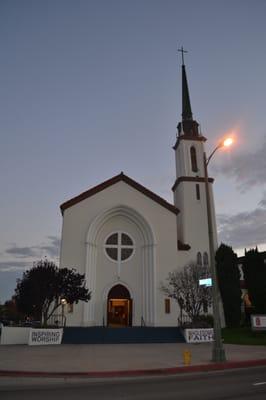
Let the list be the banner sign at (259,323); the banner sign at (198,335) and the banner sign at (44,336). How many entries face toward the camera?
3

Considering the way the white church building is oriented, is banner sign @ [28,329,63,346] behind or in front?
in front

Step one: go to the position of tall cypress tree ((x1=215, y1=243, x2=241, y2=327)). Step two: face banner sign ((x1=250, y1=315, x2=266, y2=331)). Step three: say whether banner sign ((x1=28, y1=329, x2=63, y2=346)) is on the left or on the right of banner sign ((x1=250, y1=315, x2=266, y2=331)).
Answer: right

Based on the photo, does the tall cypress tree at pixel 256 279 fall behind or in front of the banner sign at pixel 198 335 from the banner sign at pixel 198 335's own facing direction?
behind

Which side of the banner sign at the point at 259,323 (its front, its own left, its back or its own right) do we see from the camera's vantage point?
front

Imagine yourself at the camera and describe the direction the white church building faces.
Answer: facing the viewer

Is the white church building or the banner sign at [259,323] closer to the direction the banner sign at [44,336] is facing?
the banner sign

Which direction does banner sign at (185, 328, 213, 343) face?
toward the camera

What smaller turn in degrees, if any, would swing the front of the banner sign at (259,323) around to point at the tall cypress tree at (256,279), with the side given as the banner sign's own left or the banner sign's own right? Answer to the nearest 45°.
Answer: approximately 180°

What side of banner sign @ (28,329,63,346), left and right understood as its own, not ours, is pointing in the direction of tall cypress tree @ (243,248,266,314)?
left
